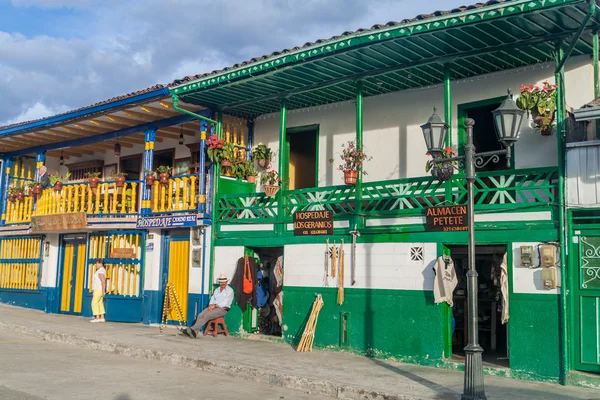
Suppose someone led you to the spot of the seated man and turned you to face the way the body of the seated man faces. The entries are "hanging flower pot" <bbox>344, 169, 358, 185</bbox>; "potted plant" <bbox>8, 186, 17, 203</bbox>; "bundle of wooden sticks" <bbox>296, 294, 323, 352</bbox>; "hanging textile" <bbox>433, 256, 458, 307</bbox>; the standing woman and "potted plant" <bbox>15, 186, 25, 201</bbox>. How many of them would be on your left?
3

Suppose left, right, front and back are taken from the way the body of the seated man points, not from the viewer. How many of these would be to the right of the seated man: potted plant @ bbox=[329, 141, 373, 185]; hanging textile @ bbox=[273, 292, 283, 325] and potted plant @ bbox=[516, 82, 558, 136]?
0

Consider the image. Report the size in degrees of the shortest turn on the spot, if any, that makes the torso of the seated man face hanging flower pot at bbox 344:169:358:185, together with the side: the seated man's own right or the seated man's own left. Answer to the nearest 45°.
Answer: approximately 90° to the seated man's own left

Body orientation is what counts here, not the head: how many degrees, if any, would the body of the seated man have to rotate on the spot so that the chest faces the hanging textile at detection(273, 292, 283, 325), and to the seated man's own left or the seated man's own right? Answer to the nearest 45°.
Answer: approximately 135° to the seated man's own left

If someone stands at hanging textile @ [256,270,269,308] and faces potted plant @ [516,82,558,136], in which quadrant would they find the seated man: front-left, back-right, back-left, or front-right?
back-right

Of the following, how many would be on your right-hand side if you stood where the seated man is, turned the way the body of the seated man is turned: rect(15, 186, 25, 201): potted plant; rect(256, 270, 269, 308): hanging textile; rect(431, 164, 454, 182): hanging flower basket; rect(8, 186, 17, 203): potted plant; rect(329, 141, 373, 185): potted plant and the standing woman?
3

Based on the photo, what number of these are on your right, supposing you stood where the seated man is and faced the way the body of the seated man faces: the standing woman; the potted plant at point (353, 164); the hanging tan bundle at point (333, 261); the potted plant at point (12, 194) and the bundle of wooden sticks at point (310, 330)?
2

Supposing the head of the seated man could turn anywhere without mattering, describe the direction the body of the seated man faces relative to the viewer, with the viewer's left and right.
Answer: facing the viewer and to the left of the viewer

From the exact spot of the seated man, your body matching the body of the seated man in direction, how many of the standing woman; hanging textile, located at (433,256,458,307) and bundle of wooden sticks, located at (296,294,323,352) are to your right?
1

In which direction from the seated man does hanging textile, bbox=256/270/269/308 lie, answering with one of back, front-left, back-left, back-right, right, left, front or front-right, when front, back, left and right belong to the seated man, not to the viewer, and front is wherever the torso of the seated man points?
back-left

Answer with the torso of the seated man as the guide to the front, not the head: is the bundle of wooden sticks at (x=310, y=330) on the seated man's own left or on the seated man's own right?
on the seated man's own left

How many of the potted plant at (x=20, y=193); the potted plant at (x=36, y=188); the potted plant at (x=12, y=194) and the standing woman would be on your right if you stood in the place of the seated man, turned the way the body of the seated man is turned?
4
